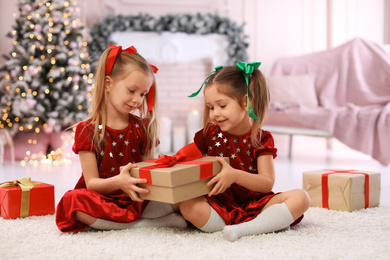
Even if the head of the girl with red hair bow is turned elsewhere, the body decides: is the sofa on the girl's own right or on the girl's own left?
on the girl's own left

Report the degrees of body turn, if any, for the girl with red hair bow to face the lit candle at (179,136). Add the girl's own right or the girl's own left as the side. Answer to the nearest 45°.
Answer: approximately 135° to the girl's own left

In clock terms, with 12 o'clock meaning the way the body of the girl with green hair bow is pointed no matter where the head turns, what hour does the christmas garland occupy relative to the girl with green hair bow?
The christmas garland is roughly at 4 o'clock from the girl with green hair bow.

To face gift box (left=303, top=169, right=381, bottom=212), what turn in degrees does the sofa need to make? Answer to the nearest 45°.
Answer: approximately 45° to its left

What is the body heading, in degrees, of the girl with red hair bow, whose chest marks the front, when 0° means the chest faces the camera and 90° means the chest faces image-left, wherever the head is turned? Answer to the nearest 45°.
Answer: approximately 315°

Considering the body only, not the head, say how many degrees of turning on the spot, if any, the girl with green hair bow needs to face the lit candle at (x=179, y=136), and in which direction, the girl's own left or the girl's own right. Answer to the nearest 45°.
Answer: approximately 135° to the girl's own right

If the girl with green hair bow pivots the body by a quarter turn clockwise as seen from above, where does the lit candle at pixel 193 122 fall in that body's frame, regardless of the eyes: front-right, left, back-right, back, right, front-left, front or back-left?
front-right
